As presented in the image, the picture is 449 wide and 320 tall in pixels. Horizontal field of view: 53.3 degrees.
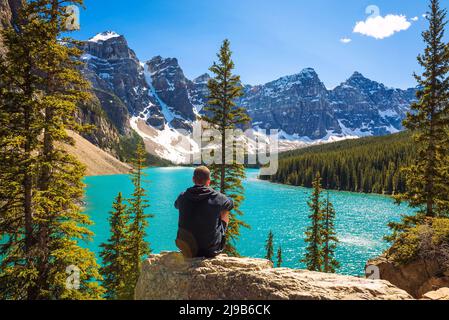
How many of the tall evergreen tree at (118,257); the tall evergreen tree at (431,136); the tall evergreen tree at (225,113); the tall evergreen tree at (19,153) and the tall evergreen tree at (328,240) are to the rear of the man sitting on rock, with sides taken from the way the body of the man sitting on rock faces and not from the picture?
0

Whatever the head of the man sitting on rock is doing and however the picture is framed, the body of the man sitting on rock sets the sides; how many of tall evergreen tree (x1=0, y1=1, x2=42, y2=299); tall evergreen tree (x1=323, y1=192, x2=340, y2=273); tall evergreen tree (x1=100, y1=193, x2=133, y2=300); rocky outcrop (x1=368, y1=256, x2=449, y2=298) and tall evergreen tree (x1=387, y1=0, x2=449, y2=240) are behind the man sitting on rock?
0

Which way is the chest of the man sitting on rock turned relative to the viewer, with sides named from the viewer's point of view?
facing away from the viewer

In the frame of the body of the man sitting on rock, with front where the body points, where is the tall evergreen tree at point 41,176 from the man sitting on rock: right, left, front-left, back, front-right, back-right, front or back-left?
front-left

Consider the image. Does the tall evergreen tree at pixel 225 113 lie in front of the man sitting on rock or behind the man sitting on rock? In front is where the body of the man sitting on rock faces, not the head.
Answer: in front

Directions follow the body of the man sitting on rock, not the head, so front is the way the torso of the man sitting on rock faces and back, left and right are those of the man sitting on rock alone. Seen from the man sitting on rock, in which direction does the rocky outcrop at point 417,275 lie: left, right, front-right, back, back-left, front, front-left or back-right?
front-right

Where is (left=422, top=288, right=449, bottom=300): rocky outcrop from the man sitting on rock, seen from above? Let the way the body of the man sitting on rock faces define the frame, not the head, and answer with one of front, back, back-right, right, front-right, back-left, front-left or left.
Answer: right

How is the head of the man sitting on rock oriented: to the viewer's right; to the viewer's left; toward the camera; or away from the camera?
away from the camera

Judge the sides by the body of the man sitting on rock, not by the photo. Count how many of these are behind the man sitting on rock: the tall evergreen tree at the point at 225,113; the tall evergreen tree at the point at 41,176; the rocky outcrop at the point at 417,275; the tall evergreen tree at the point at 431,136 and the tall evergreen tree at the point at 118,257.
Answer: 0

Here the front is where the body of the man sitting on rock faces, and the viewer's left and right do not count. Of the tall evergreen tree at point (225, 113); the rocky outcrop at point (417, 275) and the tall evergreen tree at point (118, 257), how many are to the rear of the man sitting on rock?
0
